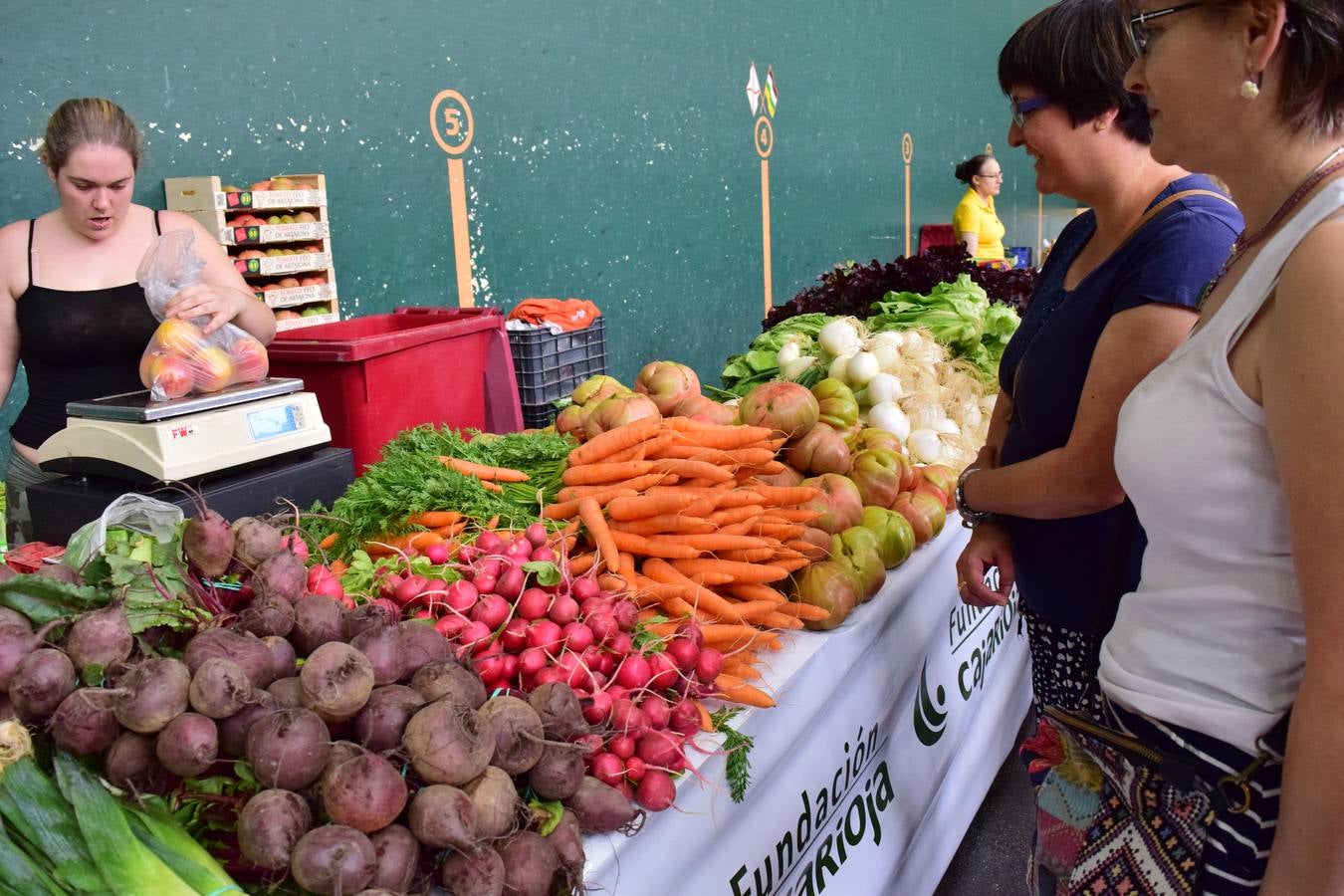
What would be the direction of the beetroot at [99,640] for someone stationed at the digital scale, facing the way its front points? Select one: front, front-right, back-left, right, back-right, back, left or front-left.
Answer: front-right

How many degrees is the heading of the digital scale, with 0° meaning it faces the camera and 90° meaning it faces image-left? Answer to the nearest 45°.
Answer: approximately 315°

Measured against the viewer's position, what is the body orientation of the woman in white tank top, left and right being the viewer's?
facing to the left of the viewer

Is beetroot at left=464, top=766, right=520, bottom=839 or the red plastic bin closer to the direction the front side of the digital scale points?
the beetroot

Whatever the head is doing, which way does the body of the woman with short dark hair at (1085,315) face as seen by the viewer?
to the viewer's left

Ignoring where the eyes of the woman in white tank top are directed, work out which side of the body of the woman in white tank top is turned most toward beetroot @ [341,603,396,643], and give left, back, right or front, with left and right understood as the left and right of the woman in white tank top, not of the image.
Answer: front

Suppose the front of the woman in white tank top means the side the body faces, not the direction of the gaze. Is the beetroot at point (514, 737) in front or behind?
in front

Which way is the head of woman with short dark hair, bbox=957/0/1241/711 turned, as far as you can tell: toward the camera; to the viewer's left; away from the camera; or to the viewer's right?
to the viewer's left

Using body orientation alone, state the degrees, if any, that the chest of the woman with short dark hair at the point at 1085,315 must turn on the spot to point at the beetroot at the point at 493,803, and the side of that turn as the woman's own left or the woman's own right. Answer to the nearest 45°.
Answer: approximately 45° to the woman's own left

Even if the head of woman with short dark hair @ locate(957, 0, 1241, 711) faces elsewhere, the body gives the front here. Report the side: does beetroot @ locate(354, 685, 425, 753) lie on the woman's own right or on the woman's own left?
on the woman's own left

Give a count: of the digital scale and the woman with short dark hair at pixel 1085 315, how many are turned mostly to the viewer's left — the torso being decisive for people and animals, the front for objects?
1

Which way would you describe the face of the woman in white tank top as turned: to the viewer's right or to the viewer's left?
to the viewer's left

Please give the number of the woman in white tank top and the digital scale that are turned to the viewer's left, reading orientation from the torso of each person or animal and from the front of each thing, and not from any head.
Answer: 1

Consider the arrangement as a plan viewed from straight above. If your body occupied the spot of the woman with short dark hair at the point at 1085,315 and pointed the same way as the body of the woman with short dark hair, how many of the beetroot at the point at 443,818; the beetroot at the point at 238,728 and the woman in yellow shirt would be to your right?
1
